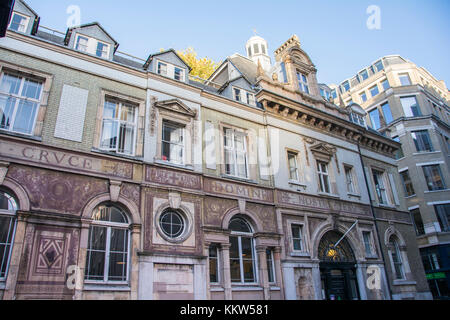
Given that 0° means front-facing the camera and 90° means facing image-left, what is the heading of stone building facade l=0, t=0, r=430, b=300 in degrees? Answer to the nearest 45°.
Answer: approximately 315°
